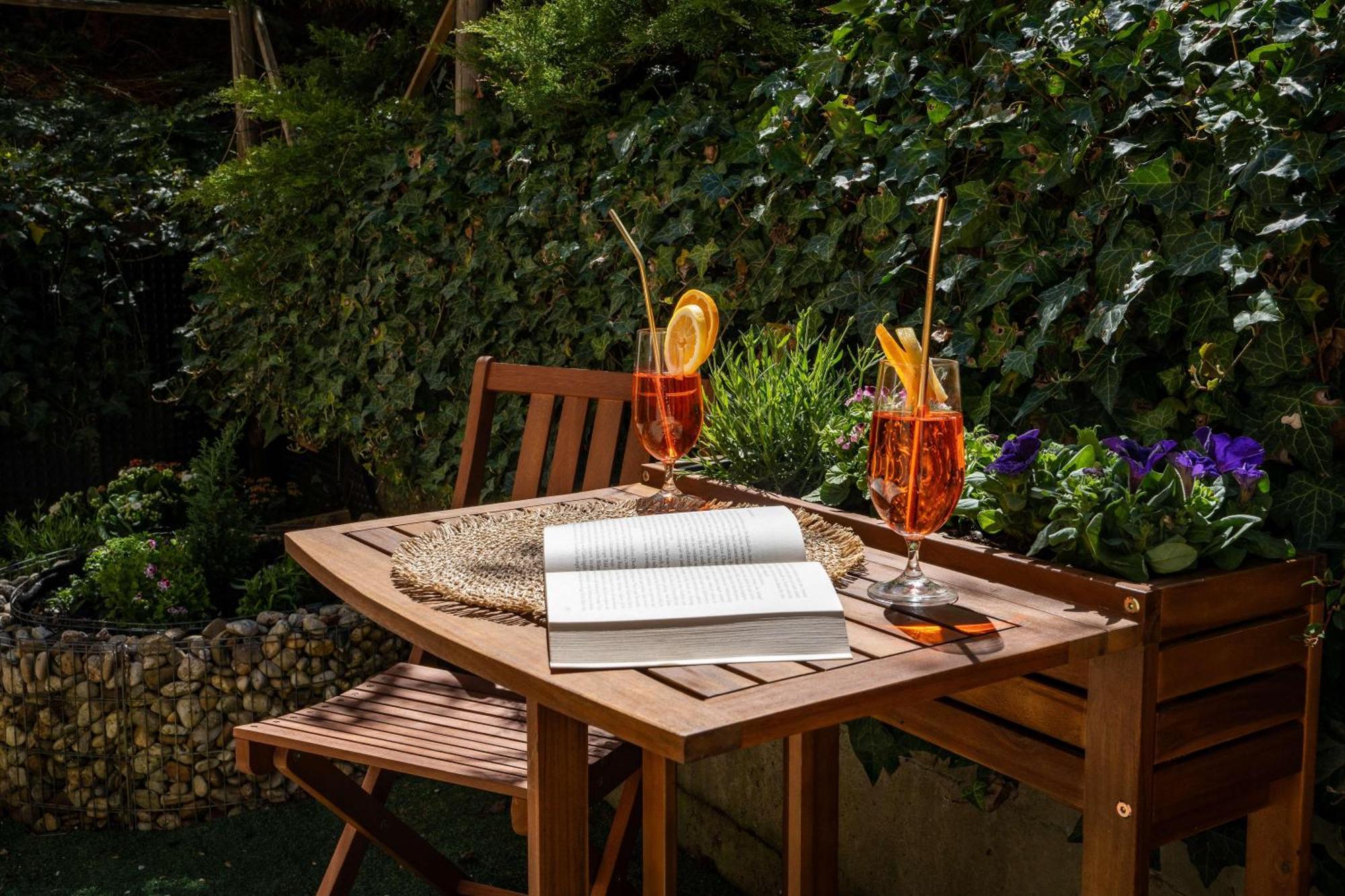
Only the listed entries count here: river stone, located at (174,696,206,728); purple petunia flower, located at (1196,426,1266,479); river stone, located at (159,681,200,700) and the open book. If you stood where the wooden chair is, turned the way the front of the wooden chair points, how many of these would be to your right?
2

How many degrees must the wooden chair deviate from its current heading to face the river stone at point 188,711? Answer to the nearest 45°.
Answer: approximately 90° to its right

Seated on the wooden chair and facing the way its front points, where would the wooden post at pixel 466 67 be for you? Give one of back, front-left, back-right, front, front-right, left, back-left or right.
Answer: back-right

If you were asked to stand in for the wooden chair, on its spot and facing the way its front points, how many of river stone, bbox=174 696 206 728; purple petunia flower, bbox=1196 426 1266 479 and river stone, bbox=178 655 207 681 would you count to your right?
2

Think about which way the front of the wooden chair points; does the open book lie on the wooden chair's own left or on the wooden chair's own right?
on the wooden chair's own left

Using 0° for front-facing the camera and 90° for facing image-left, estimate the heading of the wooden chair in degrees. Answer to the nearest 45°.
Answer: approximately 45°

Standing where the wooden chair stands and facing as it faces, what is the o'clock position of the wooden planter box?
The wooden planter box is roughly at 9 o'clock from the wooden chair.

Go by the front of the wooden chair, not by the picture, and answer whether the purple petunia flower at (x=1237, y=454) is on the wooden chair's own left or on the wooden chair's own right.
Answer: on the wooden chair's own left

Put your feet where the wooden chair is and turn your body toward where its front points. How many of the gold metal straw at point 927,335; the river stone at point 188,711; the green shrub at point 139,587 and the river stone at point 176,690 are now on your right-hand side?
3

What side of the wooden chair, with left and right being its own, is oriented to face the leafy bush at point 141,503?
right

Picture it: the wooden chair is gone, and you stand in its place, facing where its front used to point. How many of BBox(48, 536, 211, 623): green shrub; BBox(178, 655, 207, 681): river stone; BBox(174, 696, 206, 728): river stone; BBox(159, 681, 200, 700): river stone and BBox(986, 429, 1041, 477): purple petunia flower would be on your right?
4

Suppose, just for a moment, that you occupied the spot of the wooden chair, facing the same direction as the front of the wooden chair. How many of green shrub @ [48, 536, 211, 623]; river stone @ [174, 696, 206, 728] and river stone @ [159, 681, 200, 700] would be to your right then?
3

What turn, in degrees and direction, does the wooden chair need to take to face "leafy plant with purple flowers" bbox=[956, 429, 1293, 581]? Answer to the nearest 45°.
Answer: approximately 90° to its left
